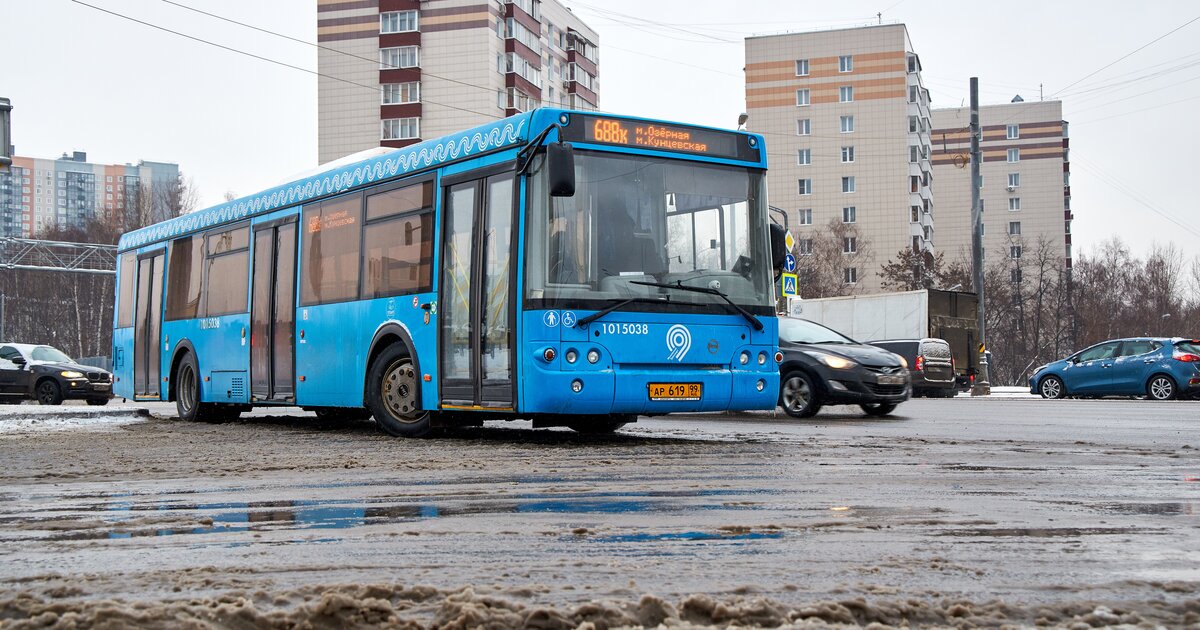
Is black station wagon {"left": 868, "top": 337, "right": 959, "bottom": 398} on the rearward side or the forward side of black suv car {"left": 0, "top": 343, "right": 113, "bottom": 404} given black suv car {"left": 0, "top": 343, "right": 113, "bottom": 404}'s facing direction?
on the forward side

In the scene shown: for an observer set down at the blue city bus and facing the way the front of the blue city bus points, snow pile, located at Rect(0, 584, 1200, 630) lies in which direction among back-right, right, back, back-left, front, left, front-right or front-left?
front-right

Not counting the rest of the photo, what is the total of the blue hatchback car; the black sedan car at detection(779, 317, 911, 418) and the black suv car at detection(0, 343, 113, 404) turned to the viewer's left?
1

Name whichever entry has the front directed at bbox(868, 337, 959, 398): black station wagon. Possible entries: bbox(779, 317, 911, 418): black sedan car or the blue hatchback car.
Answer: the blue hatchback car

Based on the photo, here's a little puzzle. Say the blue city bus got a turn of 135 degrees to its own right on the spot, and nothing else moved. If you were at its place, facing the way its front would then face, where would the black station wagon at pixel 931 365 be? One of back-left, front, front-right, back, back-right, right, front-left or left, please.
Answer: back-right

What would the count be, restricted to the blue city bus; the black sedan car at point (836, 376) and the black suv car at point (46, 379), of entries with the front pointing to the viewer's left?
0

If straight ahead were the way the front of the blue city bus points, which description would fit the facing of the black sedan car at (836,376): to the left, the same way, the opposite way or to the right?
the same way

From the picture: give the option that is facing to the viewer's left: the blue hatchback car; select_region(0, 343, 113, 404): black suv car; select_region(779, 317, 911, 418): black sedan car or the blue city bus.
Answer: the blue hatchback car

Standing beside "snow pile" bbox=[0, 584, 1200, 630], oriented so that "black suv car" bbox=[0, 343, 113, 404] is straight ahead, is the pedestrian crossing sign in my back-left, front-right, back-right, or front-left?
front-right

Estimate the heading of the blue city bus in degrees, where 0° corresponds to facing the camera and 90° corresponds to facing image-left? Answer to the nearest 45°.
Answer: approximately 315°

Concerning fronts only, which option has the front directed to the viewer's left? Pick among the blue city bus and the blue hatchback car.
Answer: the blue hatchback car

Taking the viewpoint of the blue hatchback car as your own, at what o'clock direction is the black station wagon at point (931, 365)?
The black station wagon is roughly at 12 o'clock from the blue hatchback car.

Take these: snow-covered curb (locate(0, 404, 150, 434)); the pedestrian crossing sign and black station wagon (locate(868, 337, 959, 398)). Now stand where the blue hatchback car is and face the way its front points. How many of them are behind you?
0

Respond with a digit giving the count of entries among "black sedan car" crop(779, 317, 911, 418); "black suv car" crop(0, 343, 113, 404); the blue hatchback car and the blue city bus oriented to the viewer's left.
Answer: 1

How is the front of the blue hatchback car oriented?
to the viewer's left

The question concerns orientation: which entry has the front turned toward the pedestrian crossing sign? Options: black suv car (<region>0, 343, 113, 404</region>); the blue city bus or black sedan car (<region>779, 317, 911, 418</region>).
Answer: black suv car (<region>0, 343, 113, 404</region>)
